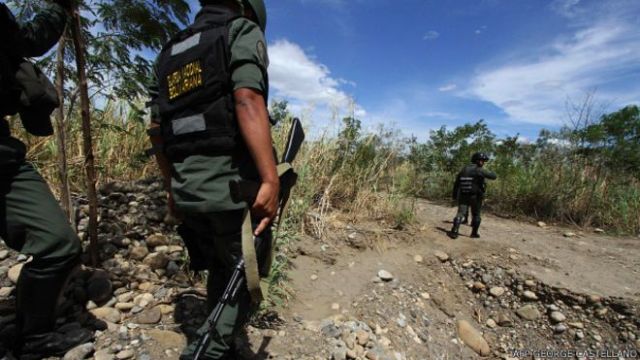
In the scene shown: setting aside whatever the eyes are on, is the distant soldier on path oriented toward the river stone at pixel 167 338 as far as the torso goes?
no

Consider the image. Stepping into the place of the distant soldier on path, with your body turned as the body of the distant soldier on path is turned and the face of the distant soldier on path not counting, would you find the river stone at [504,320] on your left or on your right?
on your right

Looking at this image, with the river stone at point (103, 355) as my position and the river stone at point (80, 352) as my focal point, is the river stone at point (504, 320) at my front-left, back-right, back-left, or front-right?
back-right

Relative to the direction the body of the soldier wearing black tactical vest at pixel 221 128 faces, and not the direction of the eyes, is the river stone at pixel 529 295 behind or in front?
in front

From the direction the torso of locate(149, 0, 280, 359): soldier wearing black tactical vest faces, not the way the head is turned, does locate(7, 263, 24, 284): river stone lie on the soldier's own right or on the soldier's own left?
on the soldier's own left

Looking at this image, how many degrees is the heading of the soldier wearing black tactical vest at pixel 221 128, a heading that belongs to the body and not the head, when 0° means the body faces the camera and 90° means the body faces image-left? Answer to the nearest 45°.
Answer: approximately 225°

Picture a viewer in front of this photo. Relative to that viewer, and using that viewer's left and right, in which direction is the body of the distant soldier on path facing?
facing away from the viewer and to the right of the viewer

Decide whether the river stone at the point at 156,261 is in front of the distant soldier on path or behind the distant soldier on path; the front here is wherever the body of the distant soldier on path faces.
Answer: behind
